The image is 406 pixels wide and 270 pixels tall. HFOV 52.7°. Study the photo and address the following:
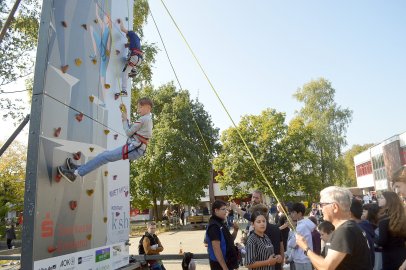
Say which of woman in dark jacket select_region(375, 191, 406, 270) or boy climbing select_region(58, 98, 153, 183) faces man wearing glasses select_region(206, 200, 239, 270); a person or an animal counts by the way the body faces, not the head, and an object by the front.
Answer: the woman in dark jacket

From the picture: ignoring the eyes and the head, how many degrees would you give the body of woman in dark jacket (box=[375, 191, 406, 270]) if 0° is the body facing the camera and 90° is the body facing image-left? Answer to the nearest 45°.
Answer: approximately 90°

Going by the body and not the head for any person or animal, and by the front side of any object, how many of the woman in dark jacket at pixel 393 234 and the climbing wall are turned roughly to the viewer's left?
1

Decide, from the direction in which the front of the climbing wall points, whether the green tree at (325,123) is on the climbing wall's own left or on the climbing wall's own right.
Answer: on the climbing wall's own left

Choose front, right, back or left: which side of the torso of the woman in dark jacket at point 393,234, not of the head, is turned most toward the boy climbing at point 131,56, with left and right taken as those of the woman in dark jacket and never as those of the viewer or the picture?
front

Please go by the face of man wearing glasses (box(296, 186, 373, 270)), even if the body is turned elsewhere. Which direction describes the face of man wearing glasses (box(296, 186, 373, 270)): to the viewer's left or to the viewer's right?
to the viewer's left

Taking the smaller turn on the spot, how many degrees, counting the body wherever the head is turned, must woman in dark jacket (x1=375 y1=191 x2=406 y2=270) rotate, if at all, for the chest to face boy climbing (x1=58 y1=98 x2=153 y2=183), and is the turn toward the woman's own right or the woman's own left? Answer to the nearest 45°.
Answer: approximately 45° to the woman's own left

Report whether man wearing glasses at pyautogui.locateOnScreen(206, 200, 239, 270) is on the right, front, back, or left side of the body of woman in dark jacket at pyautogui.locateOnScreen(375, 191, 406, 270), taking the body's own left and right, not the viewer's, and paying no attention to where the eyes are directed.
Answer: front

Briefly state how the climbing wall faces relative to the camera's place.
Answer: facing the viewer and to the right of the viewer

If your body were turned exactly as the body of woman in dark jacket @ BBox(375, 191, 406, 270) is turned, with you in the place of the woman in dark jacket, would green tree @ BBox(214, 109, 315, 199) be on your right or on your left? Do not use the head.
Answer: on your right

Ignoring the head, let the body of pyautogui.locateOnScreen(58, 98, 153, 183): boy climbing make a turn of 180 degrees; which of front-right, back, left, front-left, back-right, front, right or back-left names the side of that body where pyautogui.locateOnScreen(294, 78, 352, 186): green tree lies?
front-left

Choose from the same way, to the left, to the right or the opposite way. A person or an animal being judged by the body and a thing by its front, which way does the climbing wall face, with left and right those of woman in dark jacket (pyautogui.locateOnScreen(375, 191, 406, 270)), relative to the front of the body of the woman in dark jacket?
the opposite way

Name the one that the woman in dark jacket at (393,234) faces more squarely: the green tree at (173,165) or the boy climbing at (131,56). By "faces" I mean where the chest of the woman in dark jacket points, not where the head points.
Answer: the boy climbing
